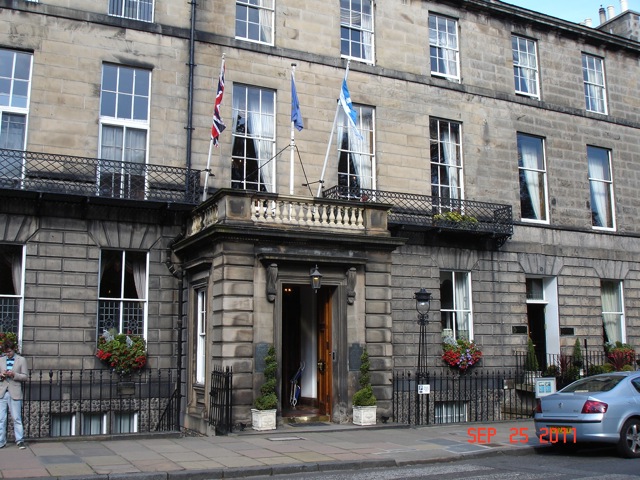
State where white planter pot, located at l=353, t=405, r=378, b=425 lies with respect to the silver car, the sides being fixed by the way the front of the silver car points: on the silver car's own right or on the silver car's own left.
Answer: on the silver car's own left

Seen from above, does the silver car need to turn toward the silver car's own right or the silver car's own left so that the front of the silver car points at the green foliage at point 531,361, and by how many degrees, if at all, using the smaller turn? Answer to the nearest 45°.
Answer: approximately 45° to the silver car's own left

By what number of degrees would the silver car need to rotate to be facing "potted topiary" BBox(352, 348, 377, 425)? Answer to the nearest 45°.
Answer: approximately 135° to its left

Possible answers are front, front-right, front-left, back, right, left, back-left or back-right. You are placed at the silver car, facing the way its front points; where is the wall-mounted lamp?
back-left

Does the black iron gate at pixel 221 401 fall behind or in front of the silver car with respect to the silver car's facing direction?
behind

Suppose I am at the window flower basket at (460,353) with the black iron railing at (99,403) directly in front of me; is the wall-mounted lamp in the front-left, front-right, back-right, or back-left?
front-left

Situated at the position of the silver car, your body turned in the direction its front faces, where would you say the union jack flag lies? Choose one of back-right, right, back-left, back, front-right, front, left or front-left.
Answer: back-left

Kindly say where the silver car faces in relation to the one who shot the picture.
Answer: facing away from the viewer and to the right of the viewer

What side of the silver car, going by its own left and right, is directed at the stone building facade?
left

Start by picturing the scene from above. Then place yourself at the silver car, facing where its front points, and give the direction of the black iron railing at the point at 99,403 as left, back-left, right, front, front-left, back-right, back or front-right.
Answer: back-left
